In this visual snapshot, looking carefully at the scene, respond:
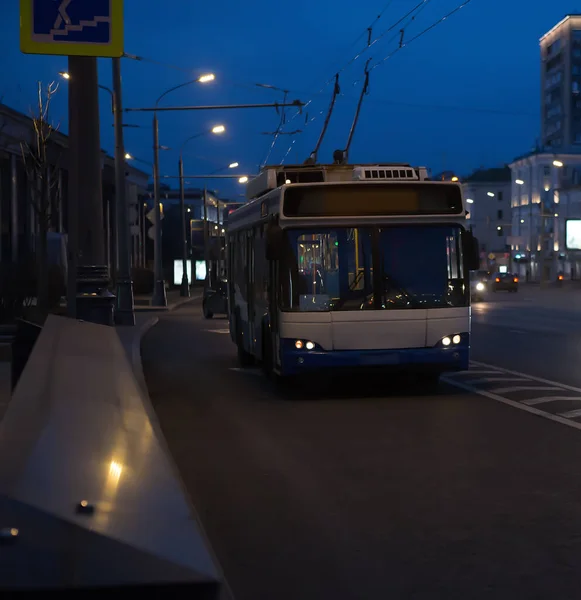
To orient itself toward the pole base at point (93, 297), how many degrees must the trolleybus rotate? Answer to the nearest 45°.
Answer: approximately 90° to its right

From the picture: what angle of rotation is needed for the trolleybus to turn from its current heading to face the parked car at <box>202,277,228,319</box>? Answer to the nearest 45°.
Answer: approximately 180°

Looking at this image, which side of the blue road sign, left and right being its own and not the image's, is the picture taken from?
front

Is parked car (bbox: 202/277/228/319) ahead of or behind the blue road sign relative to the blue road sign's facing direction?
behind

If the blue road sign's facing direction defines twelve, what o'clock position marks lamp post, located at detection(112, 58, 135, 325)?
The lamp post is roughly at 6 o'clock from the blue road sign.

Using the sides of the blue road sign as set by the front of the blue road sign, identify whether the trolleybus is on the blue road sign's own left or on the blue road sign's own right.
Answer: on the blue road sign's own left

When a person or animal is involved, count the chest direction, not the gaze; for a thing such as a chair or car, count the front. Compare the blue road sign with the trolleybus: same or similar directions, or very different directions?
same or similar directions

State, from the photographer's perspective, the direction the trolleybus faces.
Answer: facing the viewer

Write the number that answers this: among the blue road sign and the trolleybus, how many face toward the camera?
2
